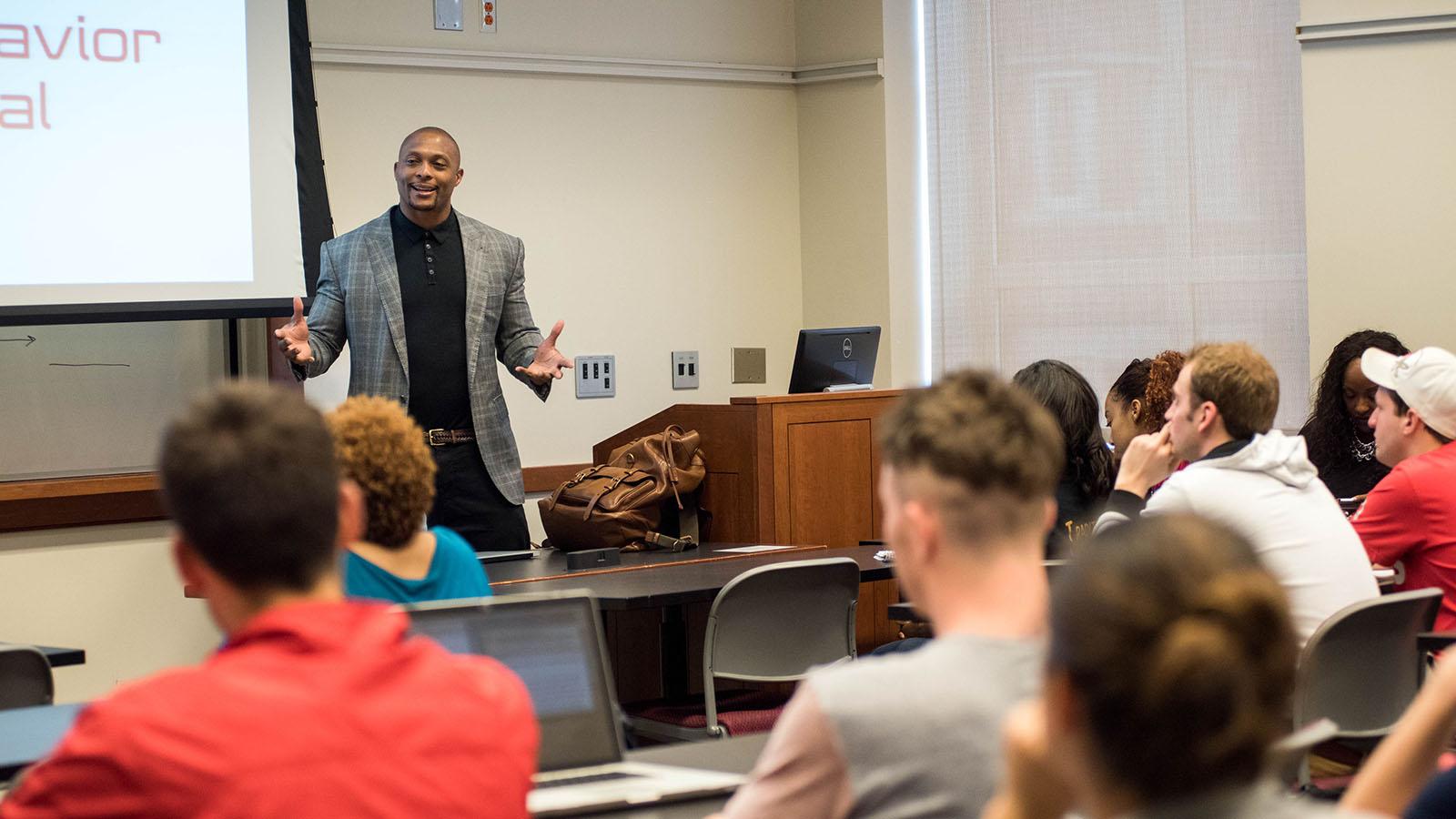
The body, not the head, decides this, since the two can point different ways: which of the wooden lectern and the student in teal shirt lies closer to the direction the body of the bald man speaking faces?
the student in teal shirt

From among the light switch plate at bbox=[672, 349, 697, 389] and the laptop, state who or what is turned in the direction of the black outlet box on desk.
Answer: the light switch plate

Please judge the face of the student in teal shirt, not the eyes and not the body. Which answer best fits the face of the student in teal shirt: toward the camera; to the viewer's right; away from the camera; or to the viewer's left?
away from the camera

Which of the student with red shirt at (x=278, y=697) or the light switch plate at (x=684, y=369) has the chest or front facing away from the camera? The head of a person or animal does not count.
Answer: the student with red shirt

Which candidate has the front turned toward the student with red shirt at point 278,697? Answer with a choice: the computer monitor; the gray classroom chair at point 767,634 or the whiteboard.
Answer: the whiteboard

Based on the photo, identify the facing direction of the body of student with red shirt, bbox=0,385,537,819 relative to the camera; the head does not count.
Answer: away from the camera

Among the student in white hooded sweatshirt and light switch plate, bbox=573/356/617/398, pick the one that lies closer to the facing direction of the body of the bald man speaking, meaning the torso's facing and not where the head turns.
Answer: the student in white hooded sweatshirt

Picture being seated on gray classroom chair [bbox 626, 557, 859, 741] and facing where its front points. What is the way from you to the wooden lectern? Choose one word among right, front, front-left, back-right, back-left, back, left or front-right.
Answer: front-right

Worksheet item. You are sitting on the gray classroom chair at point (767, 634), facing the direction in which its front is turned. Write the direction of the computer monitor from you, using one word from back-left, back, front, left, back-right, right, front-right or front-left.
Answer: front-right

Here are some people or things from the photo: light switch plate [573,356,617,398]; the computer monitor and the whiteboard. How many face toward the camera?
2

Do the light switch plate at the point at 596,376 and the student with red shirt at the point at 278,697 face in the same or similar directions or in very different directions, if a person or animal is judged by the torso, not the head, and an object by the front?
very different directions

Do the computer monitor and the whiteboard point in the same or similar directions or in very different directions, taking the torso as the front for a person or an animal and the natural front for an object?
very different directions

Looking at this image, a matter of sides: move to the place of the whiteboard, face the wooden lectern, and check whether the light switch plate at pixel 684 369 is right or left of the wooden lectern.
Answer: left
